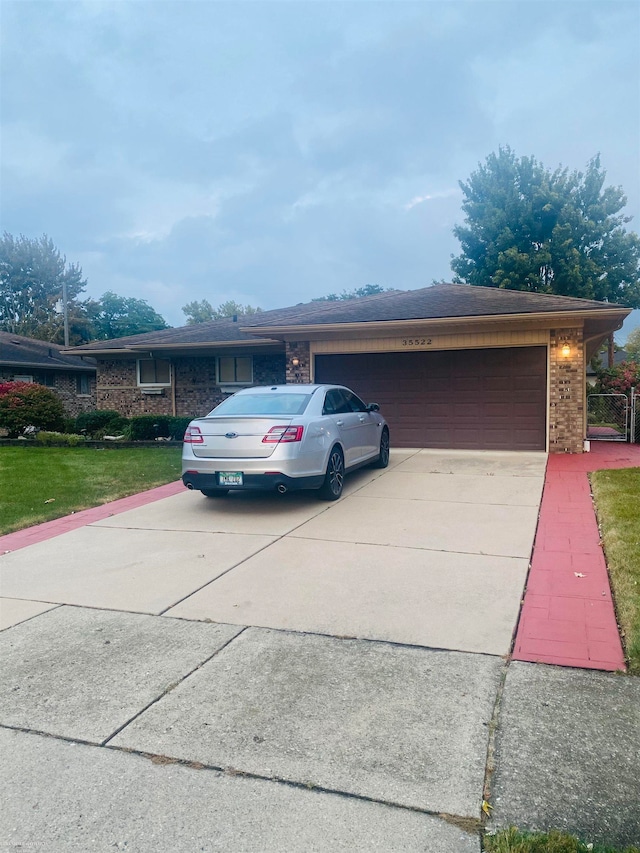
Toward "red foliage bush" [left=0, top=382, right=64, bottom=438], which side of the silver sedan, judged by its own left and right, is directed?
left

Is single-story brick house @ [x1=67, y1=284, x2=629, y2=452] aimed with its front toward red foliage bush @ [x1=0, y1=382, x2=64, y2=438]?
no

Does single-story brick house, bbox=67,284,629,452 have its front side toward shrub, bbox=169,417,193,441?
no

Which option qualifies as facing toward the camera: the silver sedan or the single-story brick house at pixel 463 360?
the single-story brick house

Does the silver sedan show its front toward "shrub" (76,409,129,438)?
no

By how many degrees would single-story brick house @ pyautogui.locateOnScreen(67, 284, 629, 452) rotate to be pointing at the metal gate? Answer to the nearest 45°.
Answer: approximately 135° to its left

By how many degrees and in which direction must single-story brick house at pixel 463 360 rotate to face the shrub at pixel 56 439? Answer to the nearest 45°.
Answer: approximately 90° to its right

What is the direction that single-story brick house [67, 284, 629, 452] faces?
toward the camera

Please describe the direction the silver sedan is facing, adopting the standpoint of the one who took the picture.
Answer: facing away from the viewer and to the right of the viewer

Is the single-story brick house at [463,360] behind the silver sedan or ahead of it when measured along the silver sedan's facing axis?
ahead

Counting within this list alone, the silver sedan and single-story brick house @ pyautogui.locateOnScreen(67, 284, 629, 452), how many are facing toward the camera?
1

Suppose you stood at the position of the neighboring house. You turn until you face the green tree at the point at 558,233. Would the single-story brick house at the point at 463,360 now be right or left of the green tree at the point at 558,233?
right

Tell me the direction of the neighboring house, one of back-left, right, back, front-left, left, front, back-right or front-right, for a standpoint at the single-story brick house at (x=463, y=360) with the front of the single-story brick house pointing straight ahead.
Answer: back-right

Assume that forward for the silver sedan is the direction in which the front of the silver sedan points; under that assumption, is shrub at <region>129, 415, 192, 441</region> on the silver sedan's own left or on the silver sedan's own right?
on the silver sedan's own left

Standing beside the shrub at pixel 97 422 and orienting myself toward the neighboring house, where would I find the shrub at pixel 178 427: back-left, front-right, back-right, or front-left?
back-right

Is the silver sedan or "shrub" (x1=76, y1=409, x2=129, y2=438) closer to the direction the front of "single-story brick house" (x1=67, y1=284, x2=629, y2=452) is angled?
the silver sedan

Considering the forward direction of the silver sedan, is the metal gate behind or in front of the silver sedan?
in front
